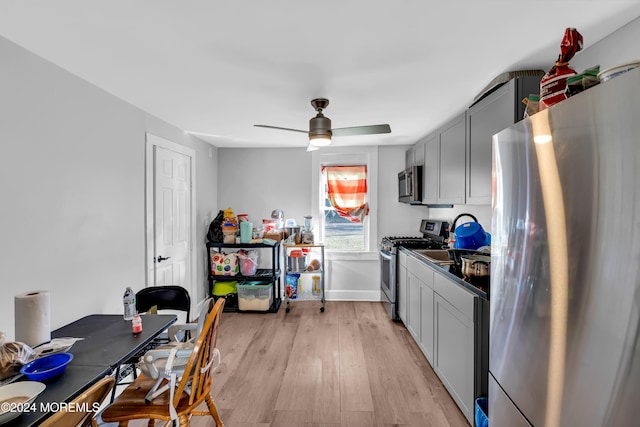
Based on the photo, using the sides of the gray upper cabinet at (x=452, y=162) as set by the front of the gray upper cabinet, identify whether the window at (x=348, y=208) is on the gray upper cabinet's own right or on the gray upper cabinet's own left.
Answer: on the gray upper cabinet's own right

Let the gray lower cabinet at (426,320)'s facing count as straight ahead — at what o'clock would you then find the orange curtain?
The orange curtain is roughly at 2 o'clock from the gray lower cabinet.

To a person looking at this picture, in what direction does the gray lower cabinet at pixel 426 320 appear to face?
facing to the left of the viewer

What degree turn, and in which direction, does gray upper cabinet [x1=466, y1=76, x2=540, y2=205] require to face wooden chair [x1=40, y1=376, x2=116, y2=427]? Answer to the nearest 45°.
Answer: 0° — it already faces it

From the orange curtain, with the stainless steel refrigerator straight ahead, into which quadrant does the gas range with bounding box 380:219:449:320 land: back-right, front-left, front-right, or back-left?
front-left

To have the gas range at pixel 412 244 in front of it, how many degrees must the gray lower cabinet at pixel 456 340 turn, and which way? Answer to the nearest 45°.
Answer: approximately 135° to its right

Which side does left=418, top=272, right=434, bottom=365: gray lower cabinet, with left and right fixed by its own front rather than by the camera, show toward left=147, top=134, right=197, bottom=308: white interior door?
front

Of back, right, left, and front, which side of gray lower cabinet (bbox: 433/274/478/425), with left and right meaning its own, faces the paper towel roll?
front

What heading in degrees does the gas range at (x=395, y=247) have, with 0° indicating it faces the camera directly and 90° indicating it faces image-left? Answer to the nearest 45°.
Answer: approximately 90°

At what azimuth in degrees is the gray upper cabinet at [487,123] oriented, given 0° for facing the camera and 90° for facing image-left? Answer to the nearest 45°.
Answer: approximately 45°

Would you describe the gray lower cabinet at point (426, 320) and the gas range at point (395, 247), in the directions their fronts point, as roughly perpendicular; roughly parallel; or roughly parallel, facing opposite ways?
roughly parallel

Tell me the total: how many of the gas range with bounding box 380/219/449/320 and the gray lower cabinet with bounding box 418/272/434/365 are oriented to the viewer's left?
2

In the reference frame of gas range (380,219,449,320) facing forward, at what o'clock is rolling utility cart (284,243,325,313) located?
The rolling utility cart is roughly at 12 o'clock from the gas range.
